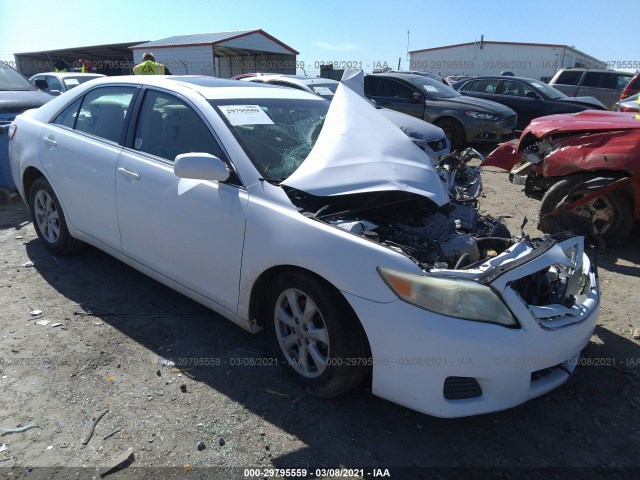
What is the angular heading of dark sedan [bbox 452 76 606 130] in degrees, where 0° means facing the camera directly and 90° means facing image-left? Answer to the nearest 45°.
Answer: approximately 315°

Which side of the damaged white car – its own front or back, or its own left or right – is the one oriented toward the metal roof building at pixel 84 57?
back

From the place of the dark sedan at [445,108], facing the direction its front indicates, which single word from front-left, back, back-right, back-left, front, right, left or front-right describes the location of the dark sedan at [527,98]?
left

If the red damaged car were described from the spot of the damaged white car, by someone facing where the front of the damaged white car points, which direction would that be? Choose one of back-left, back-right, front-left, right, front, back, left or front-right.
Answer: left

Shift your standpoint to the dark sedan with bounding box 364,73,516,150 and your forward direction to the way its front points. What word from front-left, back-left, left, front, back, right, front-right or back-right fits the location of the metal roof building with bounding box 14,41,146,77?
back

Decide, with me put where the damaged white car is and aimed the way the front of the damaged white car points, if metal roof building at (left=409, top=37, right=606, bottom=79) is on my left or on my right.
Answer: on my left

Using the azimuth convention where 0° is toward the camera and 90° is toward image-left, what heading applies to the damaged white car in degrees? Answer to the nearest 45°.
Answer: approximately 315°

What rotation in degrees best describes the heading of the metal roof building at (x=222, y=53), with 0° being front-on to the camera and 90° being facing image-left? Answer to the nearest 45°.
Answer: approximately 315°

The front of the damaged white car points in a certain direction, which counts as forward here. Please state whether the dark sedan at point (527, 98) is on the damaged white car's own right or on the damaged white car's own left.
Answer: on the damaged white car's own left

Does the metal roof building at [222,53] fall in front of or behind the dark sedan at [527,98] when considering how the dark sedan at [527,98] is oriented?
behind
